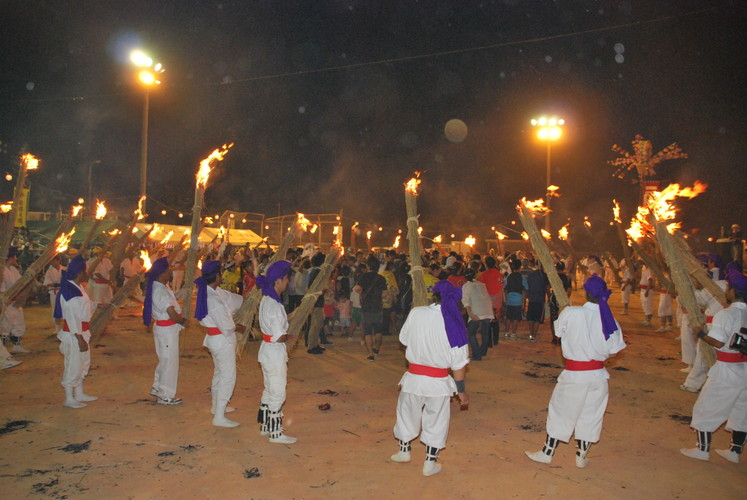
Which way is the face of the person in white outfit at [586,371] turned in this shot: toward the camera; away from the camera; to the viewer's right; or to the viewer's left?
away from the camera

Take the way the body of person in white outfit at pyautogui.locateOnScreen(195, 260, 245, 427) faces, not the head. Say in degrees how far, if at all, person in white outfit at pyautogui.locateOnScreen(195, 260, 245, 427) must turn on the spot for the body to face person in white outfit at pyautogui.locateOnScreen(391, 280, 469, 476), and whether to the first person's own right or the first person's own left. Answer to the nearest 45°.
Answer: approximately 45° to the first person's own right

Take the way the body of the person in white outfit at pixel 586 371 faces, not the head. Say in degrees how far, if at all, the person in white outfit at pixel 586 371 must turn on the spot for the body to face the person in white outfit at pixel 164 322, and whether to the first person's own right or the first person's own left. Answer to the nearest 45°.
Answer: approximately 45° to the first person's own left

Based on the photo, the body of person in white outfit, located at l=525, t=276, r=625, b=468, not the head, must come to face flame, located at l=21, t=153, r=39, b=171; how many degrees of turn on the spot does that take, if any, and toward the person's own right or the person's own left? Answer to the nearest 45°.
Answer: approximately 45° to the person's own left

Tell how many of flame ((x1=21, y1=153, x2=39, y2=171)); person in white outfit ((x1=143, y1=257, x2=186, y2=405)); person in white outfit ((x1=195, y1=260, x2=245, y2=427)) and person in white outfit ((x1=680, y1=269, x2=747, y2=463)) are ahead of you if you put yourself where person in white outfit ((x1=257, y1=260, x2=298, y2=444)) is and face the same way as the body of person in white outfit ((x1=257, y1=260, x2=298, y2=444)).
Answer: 1

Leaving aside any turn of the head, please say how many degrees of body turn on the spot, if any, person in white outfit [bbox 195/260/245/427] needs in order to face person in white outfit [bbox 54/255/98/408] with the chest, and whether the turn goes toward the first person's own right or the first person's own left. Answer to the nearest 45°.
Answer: approximately 135° to the first person's own left

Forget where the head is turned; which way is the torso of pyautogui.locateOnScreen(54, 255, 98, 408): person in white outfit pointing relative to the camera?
to the viewer's right

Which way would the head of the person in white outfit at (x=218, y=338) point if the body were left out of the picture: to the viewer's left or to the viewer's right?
to the viewer's right

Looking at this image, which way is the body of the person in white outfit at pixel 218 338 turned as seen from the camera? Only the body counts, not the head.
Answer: to the viewer's right

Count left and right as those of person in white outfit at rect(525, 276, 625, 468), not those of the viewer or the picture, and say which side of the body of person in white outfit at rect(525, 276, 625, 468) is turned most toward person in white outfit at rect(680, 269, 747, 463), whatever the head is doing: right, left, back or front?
right
